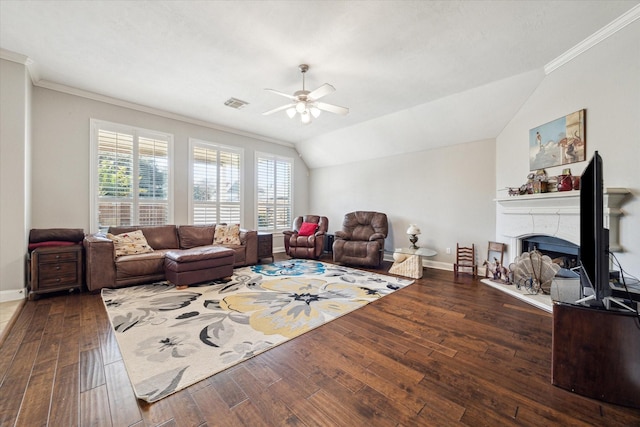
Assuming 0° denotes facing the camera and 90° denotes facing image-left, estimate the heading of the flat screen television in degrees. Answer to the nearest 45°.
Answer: approximately 90°

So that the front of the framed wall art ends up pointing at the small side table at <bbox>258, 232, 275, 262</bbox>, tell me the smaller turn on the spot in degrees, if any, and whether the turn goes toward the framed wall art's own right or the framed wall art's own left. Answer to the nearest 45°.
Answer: approximately 45° to the framed wall art's own right

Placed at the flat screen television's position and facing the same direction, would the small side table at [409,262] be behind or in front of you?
in front

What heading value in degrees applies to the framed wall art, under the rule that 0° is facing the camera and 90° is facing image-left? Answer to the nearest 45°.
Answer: approximately 45°

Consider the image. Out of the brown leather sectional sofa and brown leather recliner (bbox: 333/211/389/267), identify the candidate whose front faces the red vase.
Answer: the brown leather sectional sofa

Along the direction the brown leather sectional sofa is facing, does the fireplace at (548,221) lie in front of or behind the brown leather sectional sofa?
in front

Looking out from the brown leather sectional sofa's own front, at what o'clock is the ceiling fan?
The ceiling fan is roughly at 12 o'clock from the brown leather sectional sofa.

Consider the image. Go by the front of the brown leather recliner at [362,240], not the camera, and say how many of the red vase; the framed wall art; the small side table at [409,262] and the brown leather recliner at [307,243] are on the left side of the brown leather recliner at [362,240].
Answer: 3

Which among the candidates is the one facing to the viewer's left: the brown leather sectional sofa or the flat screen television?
the flat screen television

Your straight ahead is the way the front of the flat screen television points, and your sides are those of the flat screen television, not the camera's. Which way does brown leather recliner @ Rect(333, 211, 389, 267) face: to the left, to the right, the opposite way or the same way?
to the left

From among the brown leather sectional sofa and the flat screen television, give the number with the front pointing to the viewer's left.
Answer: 1
